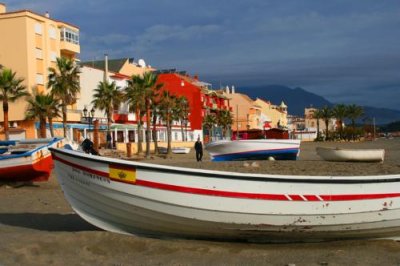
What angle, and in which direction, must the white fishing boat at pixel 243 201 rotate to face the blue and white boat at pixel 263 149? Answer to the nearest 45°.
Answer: approximately 90° to its right

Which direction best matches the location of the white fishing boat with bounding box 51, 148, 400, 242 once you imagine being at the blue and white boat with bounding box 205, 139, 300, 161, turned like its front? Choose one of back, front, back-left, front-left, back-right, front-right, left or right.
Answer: left

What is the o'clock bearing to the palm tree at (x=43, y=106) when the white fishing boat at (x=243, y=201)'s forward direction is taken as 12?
The palm tree is roughly at 2 o'clock from the white fishing boat.

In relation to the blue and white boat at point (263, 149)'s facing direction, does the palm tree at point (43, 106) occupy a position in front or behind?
in front

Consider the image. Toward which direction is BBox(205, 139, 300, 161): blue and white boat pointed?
to the viewer's left

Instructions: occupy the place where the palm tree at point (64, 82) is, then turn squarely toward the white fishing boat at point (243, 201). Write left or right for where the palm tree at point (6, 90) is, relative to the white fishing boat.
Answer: right

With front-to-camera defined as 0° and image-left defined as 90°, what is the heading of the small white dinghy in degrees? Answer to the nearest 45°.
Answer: approximately 90°

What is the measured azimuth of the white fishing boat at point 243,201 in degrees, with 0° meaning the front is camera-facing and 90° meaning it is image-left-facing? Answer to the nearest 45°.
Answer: approximately 90°
